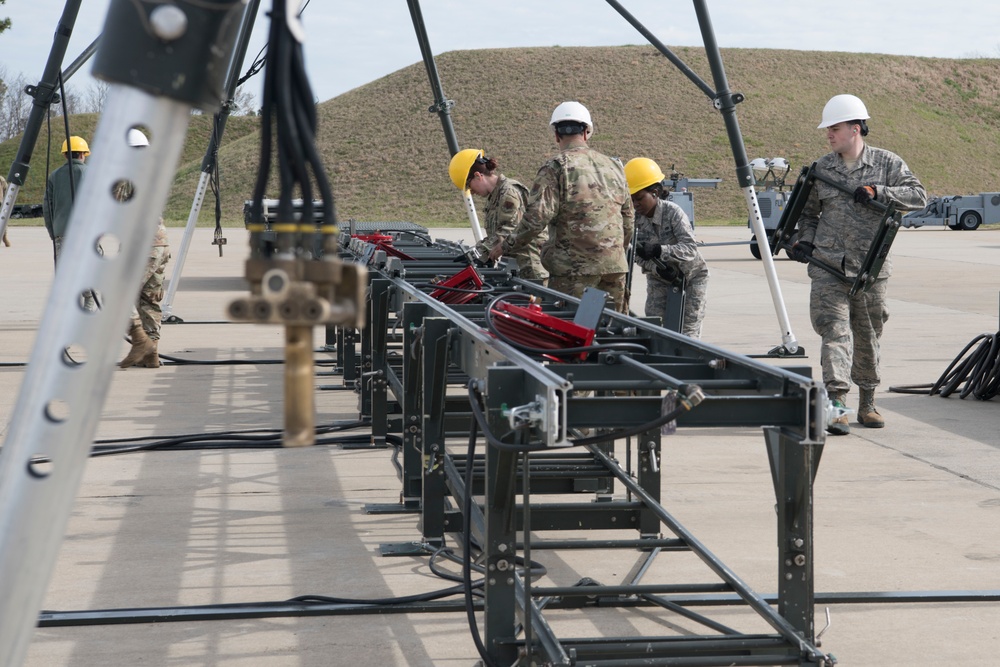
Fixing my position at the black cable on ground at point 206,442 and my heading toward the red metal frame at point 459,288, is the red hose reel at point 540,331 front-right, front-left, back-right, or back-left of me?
front-right

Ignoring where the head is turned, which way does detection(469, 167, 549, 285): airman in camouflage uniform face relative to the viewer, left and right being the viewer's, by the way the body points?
facing to the left of the viewer

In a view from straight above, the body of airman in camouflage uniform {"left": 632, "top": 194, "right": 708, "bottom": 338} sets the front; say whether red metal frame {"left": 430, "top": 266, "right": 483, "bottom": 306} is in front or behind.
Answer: in front

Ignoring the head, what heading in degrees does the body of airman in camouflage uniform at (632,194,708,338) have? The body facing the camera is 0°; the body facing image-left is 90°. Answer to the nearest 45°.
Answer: approximately 45°

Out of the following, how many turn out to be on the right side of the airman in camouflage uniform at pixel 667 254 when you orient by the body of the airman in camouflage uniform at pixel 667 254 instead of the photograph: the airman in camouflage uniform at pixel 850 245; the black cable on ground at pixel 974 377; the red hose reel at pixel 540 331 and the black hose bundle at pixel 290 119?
0

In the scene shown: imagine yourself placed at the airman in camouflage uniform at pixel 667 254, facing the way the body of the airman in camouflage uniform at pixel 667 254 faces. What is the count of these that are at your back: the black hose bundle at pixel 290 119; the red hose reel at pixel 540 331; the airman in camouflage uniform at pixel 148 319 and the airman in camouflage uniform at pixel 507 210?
0

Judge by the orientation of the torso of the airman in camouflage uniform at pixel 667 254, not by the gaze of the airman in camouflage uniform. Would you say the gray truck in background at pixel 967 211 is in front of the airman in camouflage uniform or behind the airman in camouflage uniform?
behind

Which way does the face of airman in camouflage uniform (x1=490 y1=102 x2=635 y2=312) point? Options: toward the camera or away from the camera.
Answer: away from the camera
